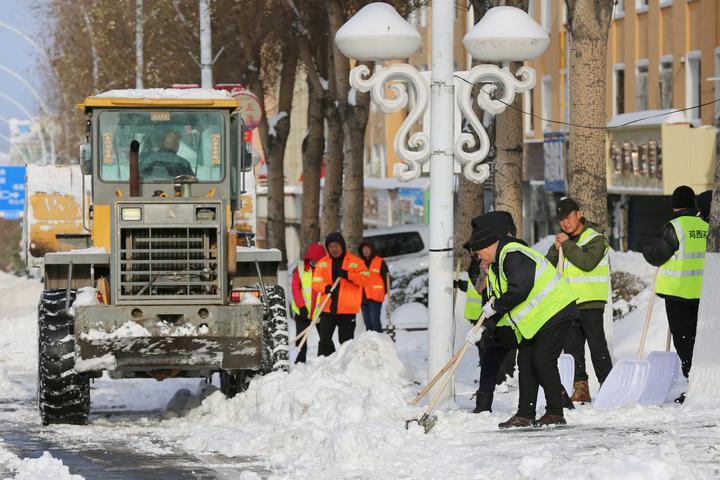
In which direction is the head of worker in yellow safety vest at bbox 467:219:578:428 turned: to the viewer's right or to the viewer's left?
to the viewer's left

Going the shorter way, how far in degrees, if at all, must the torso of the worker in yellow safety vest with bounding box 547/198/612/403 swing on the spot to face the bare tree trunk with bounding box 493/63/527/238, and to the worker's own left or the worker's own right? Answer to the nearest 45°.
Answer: approximately 135° to the worker's own right

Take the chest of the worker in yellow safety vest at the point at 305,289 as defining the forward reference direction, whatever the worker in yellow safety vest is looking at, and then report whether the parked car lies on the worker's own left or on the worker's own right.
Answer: on the worker's own left

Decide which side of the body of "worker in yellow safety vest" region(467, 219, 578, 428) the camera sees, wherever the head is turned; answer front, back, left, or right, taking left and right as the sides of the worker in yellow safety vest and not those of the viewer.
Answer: left

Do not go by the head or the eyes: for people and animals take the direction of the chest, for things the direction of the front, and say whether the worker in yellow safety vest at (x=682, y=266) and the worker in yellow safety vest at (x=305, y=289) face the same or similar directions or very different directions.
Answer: very different directions

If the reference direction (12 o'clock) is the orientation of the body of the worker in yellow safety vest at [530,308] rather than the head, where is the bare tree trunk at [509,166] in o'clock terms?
The bare tree trunk is roughly at 3 o'clock from the worker in yellow safety vest.

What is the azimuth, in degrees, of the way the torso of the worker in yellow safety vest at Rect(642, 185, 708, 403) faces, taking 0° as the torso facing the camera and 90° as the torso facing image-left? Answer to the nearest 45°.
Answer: approximately 135°

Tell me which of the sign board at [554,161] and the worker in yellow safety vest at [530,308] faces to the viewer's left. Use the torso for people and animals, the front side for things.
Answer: the worker in yellow safety vest

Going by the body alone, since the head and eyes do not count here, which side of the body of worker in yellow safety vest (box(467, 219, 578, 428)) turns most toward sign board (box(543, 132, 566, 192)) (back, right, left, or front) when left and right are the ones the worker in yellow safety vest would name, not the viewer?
right
